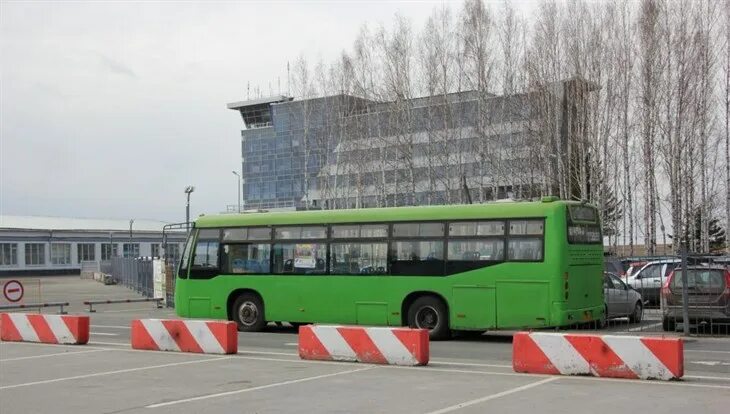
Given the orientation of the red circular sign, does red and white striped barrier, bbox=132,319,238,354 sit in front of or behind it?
in front

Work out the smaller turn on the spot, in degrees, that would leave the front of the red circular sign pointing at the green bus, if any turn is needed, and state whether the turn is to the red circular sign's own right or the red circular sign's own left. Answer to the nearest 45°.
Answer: approximately 45° to the red circular sign's own left

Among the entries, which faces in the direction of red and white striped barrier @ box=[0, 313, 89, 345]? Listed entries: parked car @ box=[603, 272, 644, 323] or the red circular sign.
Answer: the red circular sign

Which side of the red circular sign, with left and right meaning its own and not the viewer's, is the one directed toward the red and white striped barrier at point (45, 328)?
front

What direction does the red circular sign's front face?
toward the camera

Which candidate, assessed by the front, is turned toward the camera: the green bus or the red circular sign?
the red circular sign

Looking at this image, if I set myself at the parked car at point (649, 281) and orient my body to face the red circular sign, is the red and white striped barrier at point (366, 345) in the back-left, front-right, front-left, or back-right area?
front-left

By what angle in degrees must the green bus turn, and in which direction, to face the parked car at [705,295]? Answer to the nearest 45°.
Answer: approximately 135° to its right

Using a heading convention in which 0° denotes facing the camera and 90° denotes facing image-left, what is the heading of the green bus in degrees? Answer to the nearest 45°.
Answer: approximately 135°

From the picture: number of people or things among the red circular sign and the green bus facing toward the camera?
1

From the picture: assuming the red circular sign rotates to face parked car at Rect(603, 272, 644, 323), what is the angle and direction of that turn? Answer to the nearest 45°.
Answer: approximately 45° to its left

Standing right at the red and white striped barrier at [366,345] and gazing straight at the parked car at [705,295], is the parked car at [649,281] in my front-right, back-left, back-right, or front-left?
front-left

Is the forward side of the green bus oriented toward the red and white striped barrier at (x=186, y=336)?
no
